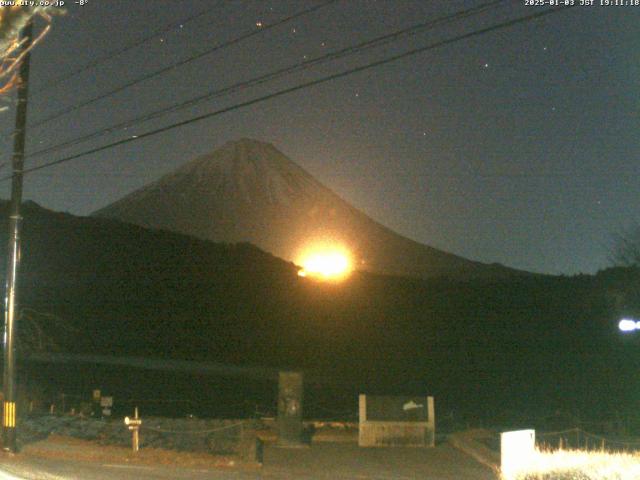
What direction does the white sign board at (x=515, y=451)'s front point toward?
toward the camera

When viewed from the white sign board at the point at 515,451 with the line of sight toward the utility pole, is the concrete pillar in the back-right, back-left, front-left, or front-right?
front-right

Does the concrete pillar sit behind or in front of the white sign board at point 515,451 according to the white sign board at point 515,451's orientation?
behind

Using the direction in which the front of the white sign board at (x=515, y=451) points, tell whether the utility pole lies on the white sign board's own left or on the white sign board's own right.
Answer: on the white sign board's own right
